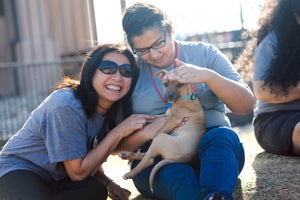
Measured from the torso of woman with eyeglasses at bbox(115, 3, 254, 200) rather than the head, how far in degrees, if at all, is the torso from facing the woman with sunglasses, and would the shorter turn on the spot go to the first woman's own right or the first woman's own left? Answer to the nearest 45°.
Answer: approximately 45° to the first woman's own right
